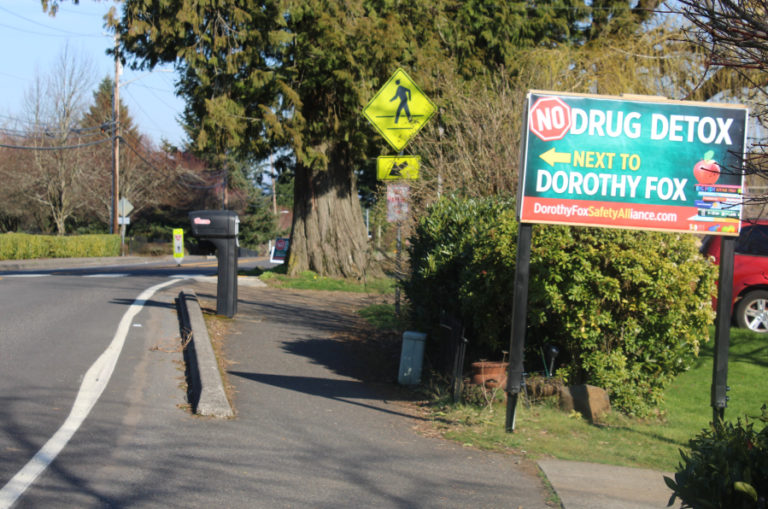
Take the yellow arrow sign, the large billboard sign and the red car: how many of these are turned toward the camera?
2

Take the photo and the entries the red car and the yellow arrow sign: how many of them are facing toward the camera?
1

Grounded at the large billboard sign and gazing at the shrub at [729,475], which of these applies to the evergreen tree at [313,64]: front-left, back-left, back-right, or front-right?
back-right

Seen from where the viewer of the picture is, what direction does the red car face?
facing away from the viewer and to the right of the viewer

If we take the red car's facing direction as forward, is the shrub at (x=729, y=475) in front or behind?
behind

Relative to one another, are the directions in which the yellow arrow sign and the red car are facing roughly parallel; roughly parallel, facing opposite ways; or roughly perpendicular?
roughly perpendicular

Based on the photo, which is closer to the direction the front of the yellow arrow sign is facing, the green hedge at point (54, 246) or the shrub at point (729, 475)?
the shrub

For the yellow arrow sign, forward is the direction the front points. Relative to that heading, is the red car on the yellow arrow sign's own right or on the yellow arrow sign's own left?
on the yellow arrow sign's own left

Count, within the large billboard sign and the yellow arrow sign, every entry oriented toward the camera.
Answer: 2

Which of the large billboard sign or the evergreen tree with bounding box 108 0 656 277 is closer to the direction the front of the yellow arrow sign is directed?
the large billboard sign

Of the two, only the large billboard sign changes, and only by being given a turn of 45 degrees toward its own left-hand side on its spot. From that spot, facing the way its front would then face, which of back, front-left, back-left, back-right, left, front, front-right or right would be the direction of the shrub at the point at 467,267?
back

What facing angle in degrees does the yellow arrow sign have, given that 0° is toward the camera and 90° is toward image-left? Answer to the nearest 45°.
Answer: approximately 0°
